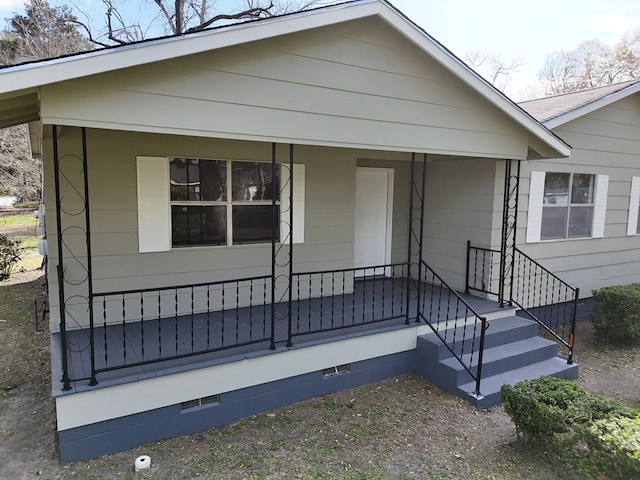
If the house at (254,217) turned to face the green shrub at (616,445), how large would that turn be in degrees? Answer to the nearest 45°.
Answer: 0° — it already faces it

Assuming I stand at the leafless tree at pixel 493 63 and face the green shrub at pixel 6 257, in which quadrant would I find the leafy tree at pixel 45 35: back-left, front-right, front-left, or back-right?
front-right

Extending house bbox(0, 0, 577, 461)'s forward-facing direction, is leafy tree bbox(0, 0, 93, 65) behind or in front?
behind

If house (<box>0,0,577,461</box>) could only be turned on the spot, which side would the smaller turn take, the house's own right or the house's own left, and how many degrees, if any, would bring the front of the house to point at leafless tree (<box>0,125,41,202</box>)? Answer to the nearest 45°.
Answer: approximately 180°

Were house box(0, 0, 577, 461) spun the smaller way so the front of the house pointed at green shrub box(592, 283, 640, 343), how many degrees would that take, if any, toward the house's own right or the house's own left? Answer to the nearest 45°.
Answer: approximately 45° to the house's own left

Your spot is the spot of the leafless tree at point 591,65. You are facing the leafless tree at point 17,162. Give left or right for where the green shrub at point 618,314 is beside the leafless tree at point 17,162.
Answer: left

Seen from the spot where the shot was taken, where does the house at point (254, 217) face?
facing the viewer and to the right of the viewer

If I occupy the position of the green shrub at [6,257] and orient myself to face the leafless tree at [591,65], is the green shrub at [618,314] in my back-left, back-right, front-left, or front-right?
front-right

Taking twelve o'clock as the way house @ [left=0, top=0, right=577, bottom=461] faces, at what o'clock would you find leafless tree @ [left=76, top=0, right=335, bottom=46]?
The leafless tree is roughly at 7 o'clock from the house.

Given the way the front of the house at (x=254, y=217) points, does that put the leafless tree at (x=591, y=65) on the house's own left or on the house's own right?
on the house's own left
